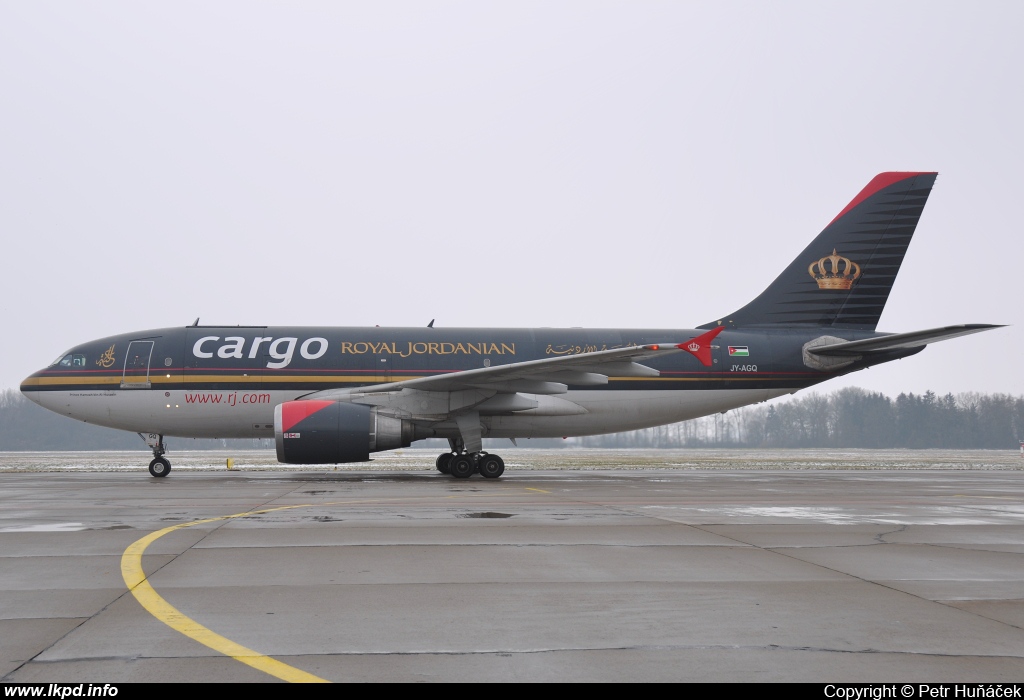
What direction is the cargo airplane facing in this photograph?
to the viewer's left
